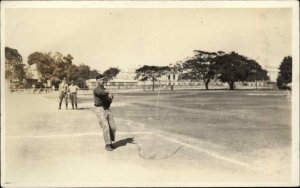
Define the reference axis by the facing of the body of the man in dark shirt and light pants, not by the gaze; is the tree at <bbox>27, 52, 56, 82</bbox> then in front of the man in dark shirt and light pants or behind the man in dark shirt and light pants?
behind

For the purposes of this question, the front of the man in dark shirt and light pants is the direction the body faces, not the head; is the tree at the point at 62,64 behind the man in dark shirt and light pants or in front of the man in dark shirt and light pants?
behind

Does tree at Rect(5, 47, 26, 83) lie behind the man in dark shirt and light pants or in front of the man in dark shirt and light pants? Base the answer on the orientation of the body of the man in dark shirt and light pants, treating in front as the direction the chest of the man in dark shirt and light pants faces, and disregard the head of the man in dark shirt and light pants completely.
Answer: behind
